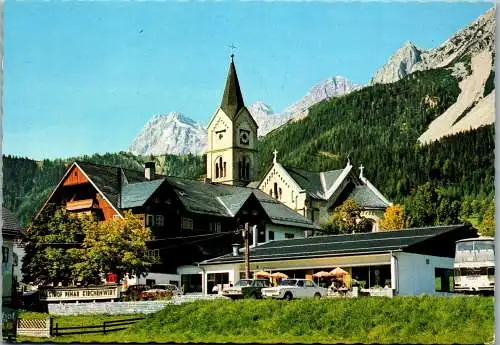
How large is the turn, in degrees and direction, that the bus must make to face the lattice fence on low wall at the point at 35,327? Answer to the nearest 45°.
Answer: approximately 90° to its right

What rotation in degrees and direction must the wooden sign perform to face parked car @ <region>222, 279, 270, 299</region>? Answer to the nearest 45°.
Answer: approximately 45° to its left

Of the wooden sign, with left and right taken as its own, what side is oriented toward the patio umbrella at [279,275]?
left

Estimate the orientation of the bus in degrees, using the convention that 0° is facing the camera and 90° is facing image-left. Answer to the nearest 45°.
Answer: approximately 0°

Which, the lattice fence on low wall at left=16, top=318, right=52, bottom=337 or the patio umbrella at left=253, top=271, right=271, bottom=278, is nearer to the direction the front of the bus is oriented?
the lattice fence on low wall

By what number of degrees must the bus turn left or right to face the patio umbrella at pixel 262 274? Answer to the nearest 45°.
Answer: approximately 135° to its right

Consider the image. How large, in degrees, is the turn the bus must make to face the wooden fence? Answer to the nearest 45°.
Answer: approximately 90° to its right

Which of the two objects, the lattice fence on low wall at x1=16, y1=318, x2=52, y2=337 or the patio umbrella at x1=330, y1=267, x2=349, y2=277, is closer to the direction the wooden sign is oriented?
the lattice fence on low wall

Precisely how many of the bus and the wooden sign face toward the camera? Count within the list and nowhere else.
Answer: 2

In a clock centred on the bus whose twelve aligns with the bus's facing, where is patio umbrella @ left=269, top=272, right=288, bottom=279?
The patio umbrella is roughly at 4 o'clock from the bus.
